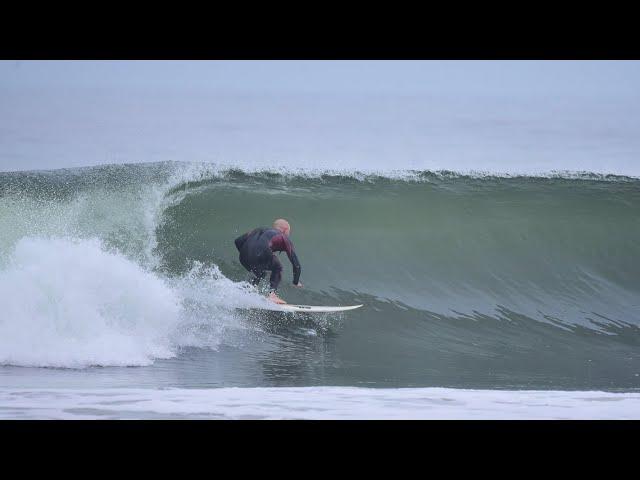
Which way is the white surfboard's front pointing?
to the viewer's right
